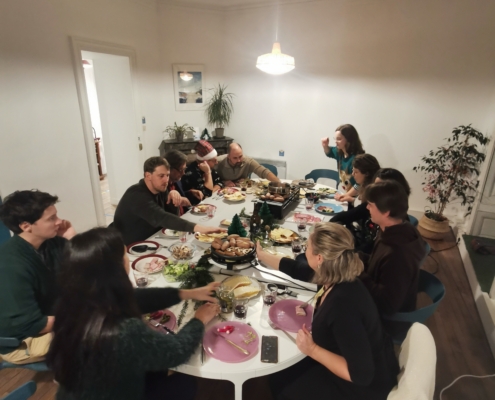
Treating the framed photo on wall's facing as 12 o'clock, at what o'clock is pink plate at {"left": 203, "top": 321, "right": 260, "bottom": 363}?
The pink plate is roughly at 12 o'clock from the framed photo on wall.

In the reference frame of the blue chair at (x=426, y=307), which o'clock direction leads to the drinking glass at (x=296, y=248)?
The drinking glass is roughly at 12 o'clock from the blue chair.

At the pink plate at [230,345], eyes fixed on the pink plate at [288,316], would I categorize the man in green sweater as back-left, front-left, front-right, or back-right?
back-left

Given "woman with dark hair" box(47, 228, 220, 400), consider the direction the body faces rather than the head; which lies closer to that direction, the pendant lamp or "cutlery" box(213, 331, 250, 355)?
the pendant lamp

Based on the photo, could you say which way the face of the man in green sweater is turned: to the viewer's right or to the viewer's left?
to the viewer's right

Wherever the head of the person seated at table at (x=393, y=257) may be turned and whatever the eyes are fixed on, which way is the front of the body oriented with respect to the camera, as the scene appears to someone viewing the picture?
to the viewer's left

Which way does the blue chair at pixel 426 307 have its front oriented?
to the viewer's left

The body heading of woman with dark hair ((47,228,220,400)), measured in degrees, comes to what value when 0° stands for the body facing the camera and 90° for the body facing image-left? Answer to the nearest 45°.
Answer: approximately 225°

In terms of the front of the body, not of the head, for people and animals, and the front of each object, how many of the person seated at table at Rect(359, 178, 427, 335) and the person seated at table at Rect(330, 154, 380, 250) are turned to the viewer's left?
2

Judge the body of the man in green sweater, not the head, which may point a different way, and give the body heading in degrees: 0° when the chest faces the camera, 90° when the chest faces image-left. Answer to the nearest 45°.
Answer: approximately 270°

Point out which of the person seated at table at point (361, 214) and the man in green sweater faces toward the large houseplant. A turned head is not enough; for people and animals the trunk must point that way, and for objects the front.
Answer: the man in green sweater

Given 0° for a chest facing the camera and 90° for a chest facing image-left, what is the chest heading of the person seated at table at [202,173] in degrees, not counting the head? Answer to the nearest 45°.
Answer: approximately 315°
